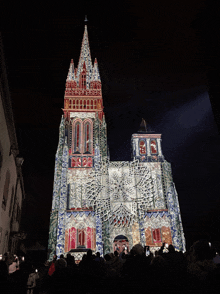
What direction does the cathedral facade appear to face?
toward the camera
